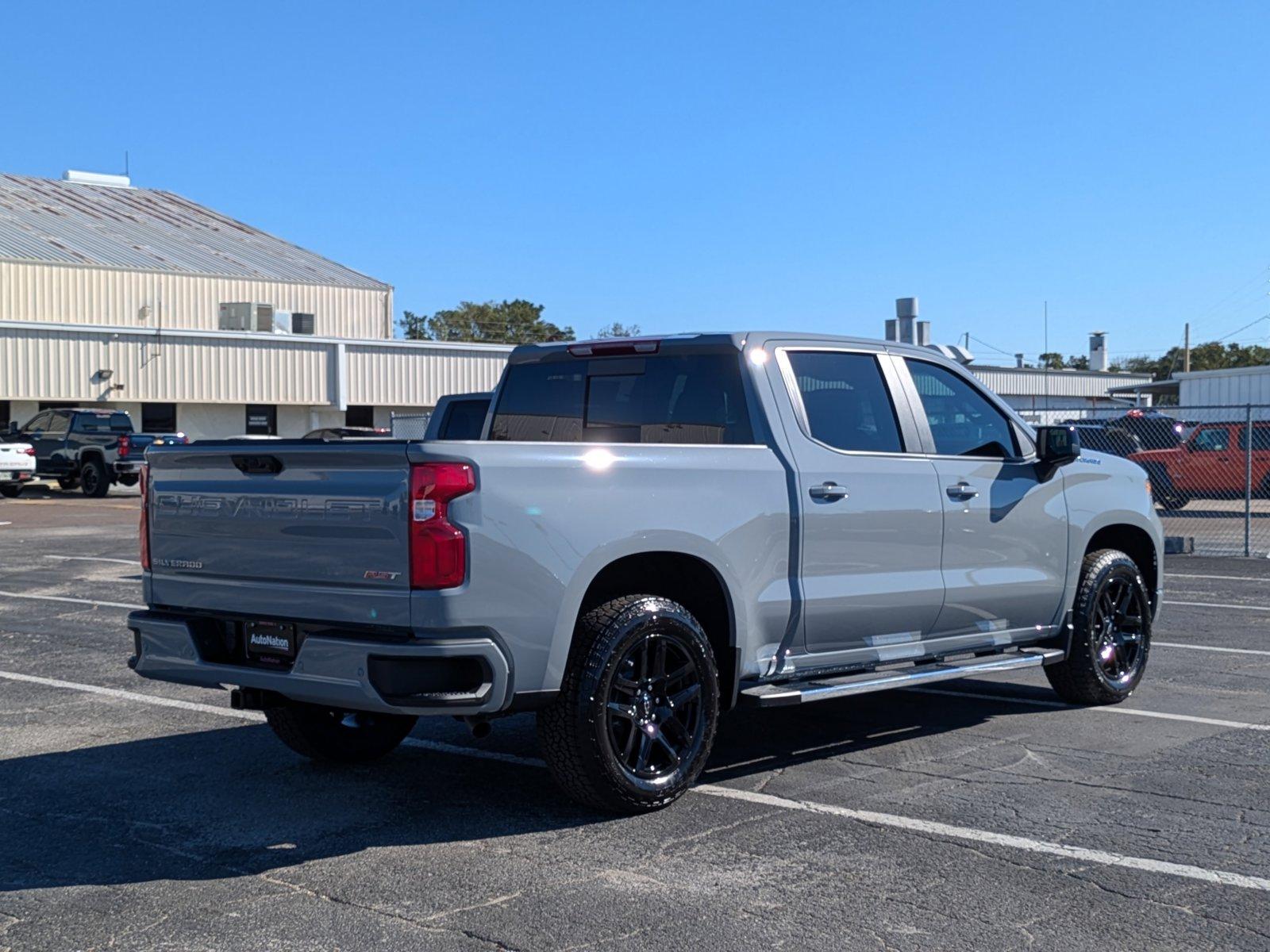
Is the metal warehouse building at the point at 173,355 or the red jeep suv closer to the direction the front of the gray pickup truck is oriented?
the red jeep suv

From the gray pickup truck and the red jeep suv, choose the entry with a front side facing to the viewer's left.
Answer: the red jeep suv

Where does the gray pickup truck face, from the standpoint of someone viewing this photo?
facing away from the viewer and to the right of the viewer

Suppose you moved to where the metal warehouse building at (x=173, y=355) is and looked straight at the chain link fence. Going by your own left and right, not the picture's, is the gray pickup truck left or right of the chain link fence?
right

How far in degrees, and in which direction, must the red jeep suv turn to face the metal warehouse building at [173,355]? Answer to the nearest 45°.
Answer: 0° — it already faces it

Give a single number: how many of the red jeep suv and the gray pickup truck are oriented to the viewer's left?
1

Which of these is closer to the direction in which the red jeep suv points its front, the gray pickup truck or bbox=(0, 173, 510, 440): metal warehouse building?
the metal warehouse building

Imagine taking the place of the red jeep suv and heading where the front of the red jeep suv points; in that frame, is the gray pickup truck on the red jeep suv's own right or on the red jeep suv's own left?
on the red jeep suv's own left

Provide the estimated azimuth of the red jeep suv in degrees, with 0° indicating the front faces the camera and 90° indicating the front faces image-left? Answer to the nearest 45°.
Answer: approximately 90°

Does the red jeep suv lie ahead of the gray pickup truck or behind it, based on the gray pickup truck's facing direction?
ahead
